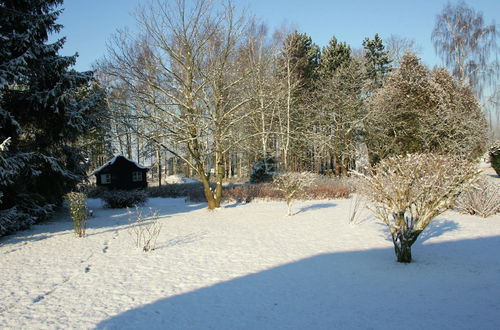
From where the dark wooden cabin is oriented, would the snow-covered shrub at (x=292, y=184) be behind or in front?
in front

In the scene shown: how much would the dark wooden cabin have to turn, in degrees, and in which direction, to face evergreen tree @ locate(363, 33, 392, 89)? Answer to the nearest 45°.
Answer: approximately 90° to its left

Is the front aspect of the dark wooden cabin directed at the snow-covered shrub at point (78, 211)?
yes

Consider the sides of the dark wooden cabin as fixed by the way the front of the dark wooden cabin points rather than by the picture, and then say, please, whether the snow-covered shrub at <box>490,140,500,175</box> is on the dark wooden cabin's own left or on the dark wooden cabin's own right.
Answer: on the dark wooden cabin's own left

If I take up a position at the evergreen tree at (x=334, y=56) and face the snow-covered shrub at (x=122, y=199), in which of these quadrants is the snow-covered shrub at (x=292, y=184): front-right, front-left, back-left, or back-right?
front-left

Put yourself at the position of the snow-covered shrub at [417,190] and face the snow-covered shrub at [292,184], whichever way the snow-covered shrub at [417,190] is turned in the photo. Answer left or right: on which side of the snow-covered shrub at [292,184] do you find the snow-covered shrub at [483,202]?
right

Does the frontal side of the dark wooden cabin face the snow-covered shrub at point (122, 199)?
yes

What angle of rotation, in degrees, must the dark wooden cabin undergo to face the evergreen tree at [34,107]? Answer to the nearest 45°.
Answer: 0° — it already faces it

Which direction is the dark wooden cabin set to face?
toward the camera

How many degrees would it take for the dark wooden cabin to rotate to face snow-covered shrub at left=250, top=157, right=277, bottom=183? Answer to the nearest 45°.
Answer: approximately 45° to its left

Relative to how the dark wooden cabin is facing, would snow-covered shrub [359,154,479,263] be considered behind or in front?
in front

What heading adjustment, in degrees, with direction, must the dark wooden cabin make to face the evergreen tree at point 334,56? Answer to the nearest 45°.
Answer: approximately 90° to its left

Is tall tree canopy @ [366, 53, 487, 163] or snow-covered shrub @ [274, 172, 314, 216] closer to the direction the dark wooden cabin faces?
the snow-covered shrub
